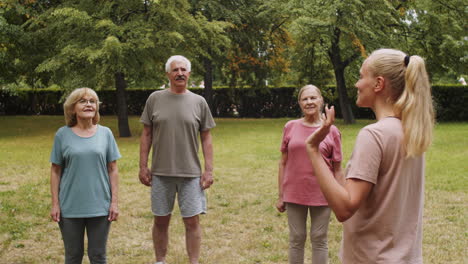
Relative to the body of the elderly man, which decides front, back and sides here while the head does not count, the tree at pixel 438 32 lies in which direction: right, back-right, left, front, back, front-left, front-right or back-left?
back-left

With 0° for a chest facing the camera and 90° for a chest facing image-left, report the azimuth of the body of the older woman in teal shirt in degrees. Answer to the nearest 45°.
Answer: approximately 0°

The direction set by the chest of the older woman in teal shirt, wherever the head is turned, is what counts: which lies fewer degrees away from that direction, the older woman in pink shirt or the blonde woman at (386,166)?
the blonde woman

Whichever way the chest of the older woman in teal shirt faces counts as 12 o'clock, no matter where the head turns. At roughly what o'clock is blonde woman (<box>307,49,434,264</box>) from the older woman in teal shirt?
The blonde woman is roughly at 11 o'clock from the older woman in teal shirt.

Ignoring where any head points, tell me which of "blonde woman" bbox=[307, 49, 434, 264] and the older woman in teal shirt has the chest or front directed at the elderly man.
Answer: the blonde woman

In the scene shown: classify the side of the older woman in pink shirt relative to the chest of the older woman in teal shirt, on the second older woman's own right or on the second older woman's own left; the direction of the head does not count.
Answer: on the second older woman's own left

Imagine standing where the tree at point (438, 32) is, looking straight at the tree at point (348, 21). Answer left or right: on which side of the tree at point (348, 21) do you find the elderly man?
left

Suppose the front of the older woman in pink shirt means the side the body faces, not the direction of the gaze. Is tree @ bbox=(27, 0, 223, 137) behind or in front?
behind

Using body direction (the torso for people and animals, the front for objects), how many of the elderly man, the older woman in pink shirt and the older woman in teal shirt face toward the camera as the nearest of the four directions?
3

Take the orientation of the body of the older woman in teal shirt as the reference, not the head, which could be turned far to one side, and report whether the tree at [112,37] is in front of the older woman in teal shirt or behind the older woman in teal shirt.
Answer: behind

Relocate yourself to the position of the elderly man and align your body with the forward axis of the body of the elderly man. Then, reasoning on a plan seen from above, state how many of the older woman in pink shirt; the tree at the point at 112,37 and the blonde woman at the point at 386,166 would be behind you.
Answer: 1

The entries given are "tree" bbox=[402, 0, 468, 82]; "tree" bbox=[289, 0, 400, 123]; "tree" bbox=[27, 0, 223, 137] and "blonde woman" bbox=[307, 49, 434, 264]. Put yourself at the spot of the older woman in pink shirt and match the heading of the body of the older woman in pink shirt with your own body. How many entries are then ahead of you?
1
